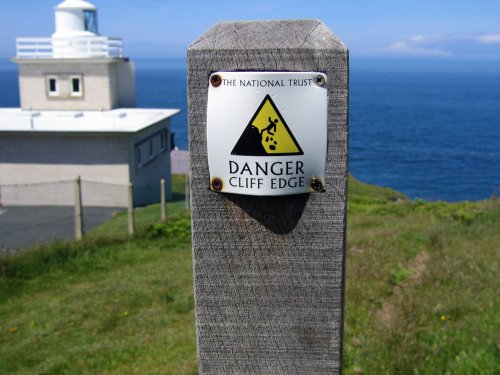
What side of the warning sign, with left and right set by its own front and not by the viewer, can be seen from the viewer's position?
front

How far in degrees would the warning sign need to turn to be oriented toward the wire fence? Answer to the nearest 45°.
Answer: approximately 180°

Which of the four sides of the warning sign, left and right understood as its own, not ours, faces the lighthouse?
back
